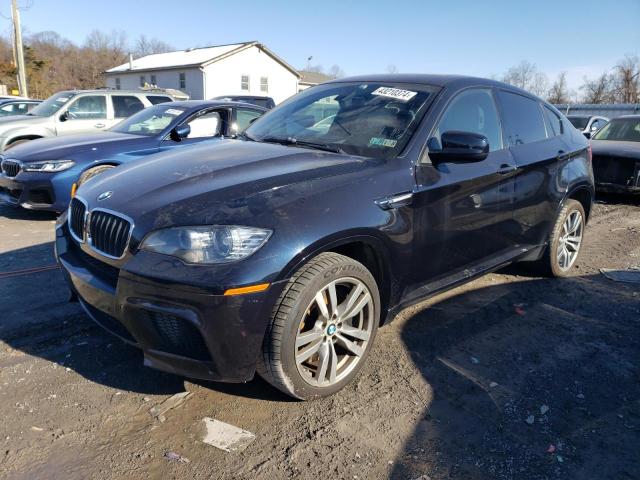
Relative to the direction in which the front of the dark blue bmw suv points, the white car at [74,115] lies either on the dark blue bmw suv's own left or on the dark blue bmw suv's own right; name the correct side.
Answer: on the dark blue bmw suv's own right

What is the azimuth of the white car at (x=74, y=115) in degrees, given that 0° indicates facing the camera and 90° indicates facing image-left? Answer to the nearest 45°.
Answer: approximately 45°

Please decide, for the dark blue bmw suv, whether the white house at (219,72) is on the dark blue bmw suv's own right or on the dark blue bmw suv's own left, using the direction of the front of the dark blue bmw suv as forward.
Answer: on the dark blue bmw suv's own right

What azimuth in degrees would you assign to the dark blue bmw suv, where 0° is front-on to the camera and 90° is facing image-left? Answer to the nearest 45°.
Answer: approximately 45°

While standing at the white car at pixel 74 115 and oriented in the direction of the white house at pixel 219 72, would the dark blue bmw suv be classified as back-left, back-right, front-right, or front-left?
back-right

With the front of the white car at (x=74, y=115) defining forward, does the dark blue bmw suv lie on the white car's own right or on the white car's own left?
on the white car's own left

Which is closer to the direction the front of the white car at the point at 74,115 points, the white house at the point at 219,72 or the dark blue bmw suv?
the dark blue bmw suv
